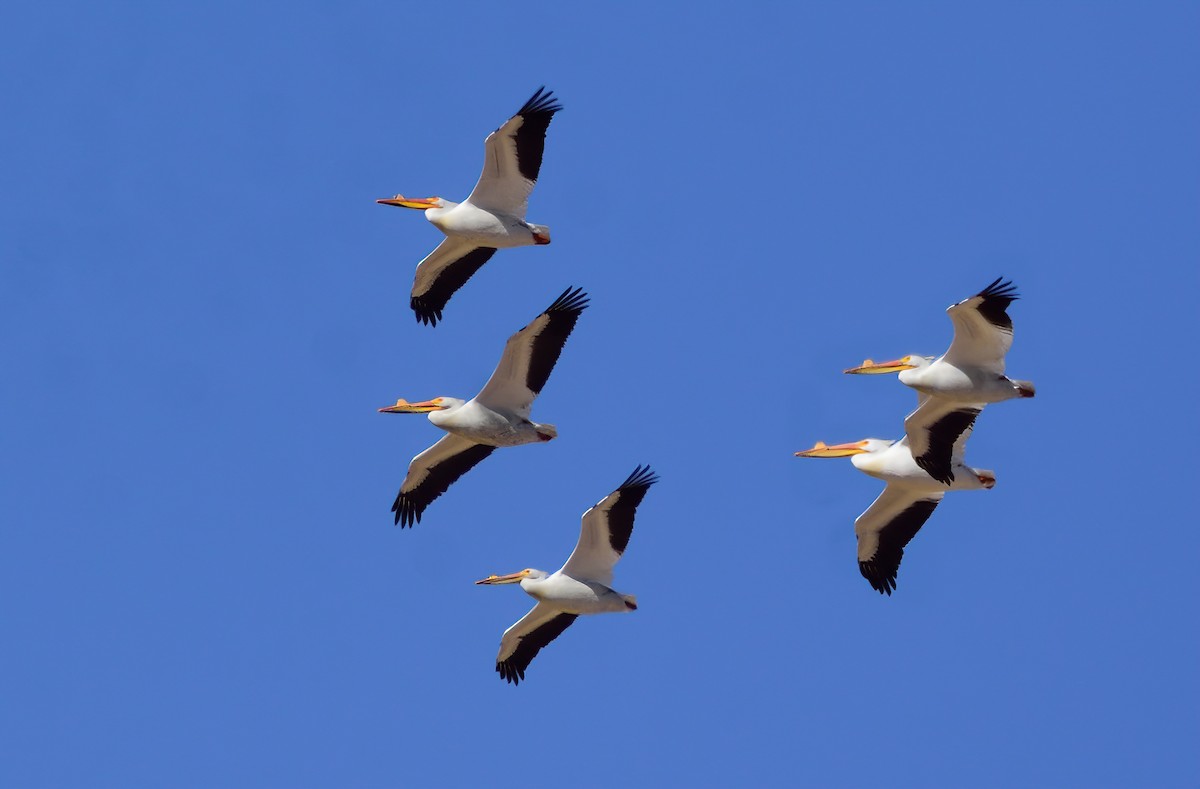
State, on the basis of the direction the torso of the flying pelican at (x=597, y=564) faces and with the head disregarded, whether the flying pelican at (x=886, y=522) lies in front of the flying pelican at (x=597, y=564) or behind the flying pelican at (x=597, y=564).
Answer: behind

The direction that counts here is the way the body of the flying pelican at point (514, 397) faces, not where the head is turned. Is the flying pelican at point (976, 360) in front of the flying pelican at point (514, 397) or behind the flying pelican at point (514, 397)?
behind

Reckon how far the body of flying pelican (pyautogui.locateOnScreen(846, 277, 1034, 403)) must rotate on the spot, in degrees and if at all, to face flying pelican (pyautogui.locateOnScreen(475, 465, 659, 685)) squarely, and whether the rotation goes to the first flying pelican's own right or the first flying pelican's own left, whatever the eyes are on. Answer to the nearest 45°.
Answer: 0° — it already faces it

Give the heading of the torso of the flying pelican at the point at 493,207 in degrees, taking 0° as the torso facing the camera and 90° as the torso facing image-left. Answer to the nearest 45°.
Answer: approximately 90°

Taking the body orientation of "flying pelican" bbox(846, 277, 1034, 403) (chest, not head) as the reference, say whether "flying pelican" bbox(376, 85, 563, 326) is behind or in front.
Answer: in front

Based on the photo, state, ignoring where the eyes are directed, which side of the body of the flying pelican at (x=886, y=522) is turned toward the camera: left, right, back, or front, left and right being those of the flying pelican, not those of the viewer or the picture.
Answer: left

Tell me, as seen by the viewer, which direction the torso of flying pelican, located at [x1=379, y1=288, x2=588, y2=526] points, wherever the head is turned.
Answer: to the viewer's left

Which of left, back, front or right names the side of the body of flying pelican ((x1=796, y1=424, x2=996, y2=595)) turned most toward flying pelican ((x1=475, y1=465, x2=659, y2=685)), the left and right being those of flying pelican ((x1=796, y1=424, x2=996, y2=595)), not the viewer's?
front

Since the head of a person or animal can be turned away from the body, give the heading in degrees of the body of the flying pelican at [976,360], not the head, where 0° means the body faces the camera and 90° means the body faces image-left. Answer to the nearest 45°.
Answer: approximately 90°

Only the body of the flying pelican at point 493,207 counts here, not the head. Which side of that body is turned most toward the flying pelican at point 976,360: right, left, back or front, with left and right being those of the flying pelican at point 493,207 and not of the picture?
back

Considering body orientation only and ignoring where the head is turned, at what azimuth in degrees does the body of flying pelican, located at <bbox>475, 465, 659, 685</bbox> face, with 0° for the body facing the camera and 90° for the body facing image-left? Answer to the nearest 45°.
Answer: approximately 90°
